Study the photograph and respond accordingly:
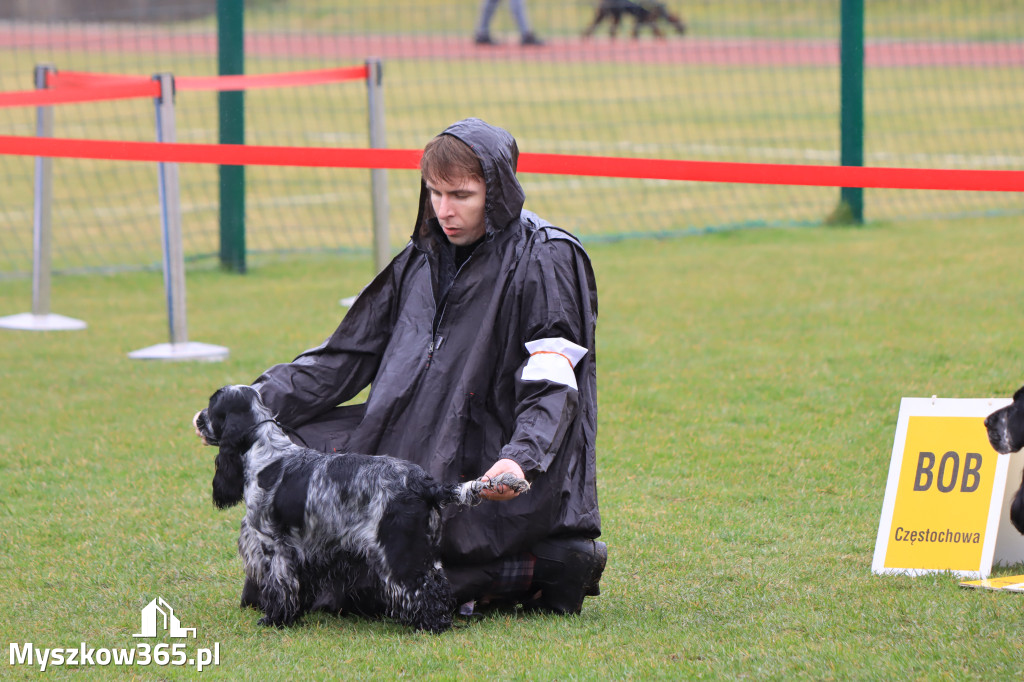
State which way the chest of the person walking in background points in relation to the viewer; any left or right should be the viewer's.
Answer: facing to the right of the viewer

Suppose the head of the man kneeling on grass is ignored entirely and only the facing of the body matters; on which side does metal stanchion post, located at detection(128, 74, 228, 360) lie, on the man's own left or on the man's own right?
on the man's own right

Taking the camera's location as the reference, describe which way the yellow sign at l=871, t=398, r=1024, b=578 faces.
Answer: facing the viewer

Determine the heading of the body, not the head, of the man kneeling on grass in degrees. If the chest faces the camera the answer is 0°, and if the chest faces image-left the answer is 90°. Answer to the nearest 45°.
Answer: approximately 45°

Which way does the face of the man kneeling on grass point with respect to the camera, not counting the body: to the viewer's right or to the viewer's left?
to the viewer's left

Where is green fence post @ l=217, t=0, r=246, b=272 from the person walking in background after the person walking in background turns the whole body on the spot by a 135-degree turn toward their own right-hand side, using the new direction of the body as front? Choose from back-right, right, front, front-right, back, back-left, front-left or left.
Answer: front-left

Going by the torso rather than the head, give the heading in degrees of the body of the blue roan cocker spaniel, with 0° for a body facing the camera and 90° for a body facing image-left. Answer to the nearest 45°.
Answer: approximately 90°

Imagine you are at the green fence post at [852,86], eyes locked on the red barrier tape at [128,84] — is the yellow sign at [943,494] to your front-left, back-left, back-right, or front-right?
front-left

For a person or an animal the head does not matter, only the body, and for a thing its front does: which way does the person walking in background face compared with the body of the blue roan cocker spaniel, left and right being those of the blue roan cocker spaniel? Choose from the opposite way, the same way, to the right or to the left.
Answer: the opposite way

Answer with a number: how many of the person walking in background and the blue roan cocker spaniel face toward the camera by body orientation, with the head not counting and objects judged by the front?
0
